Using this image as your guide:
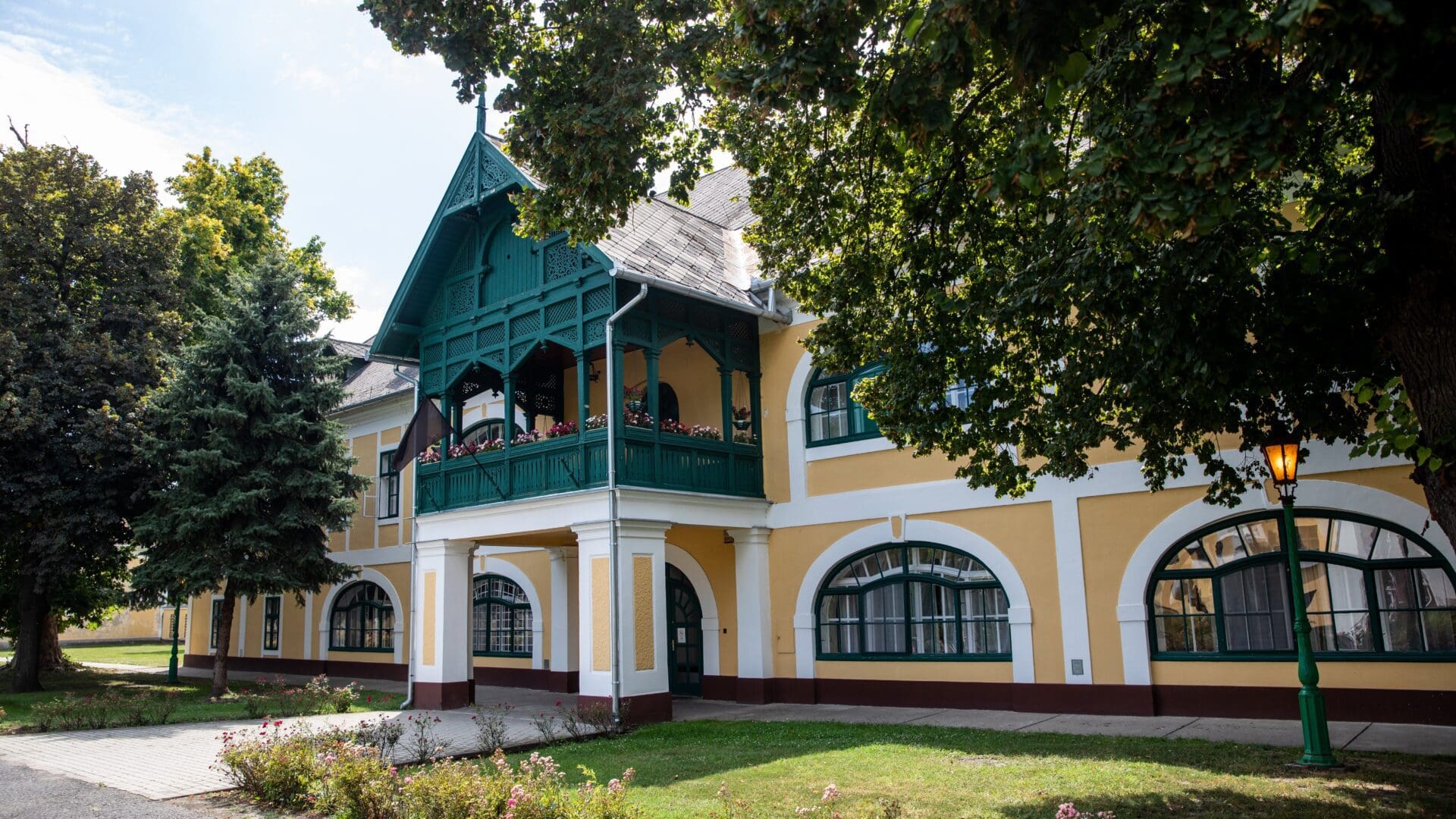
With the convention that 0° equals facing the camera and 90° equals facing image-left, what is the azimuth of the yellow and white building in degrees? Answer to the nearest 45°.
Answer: approximately 45°

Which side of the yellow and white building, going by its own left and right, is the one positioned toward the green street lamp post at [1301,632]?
left

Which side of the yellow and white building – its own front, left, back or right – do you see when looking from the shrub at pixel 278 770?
front

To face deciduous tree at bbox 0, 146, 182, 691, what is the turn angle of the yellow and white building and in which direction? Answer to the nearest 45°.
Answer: approximately 45° to its right

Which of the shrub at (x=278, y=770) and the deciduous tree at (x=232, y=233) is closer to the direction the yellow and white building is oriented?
the shrub

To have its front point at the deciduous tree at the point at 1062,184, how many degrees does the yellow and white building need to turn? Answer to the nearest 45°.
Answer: approximately 45° to its left

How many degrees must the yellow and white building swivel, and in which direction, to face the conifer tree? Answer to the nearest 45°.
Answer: approximately 45° to its right

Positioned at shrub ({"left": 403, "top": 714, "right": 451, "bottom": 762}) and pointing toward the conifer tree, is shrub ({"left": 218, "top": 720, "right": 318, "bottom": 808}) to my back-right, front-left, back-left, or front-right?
back-left
